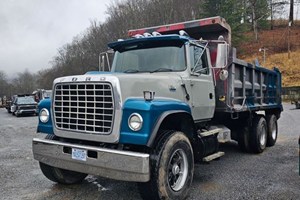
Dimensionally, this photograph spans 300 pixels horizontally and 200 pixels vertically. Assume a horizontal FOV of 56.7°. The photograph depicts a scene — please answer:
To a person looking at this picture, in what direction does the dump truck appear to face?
facing the viewer and to the left of the viewer
